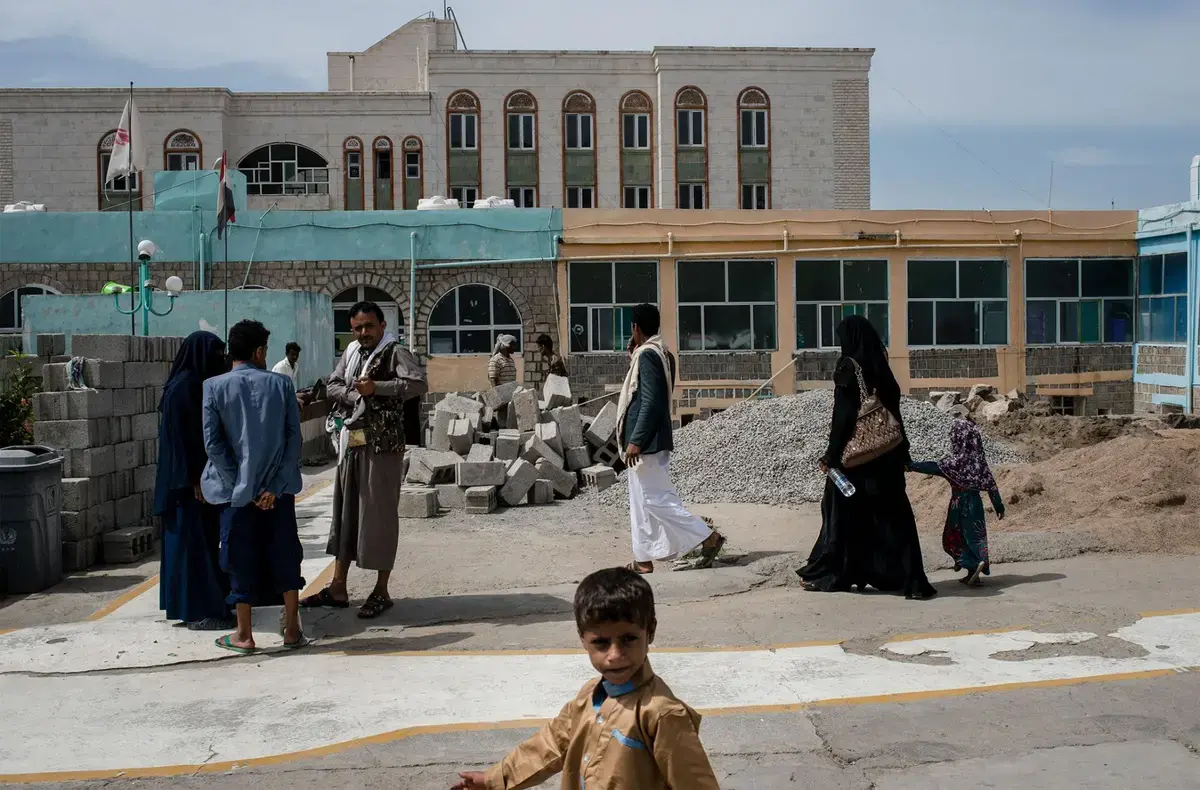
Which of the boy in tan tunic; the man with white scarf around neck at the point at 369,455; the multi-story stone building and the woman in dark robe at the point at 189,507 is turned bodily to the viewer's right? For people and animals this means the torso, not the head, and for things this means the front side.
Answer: the woman in dark robe

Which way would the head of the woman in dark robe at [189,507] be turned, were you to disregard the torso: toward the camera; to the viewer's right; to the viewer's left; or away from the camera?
to the viewer's right

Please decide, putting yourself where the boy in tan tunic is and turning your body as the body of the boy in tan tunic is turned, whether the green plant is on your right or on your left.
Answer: on your right

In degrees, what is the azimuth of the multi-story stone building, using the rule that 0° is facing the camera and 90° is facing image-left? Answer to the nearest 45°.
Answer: approximately 0°

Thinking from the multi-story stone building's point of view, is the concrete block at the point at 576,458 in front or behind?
in front

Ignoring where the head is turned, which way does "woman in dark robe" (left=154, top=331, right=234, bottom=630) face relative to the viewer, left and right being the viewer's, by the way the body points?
facing to the right of the viewer

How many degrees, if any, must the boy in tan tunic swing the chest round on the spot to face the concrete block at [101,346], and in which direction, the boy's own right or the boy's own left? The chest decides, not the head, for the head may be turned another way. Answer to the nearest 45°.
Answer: approximately 90° to the boy's own right

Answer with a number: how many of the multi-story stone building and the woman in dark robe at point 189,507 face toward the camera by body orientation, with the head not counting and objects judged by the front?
1

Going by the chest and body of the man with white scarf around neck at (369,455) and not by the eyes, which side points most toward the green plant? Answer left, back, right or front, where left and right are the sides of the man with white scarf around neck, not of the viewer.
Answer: right

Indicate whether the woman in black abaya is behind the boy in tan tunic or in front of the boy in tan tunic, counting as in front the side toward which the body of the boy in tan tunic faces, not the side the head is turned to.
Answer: behind

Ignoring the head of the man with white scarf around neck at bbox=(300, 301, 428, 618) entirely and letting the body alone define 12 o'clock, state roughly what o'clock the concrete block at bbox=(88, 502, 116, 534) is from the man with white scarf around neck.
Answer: The concrete block is roughly at 3 o'clock from the man with white scarf around neck.

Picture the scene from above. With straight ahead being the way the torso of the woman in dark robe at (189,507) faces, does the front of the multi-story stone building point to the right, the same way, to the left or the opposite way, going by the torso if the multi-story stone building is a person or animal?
to the right

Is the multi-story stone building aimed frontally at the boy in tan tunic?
yes
